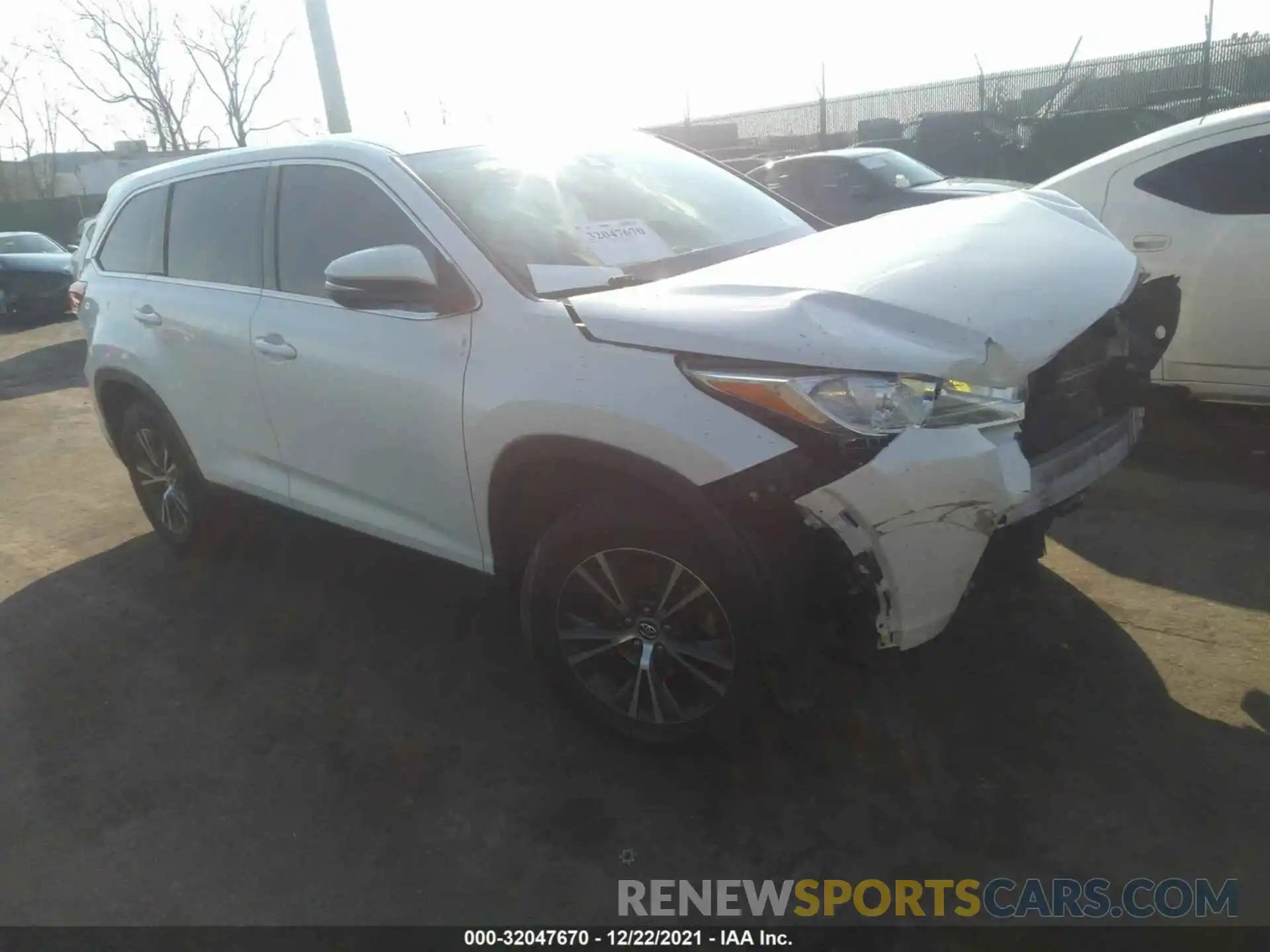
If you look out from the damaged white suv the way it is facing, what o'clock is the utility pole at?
The utility pole is roughly at 7 o'clock from the damaged white suv.

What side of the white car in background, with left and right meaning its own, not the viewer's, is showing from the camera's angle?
right

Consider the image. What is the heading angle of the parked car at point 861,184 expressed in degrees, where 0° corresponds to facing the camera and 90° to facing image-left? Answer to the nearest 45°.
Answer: approximately 270°

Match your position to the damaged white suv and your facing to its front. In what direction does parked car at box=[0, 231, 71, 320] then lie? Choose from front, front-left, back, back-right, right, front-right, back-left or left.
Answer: back

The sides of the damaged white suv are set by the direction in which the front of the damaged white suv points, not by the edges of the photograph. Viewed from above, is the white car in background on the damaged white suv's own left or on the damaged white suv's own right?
on the damaged white suv's own left

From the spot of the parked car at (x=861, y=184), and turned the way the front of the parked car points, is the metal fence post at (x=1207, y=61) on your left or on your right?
on your left

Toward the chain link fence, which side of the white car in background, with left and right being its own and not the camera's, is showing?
left

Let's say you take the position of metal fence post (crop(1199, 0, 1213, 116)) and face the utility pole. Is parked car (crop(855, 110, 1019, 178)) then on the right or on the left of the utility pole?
right
